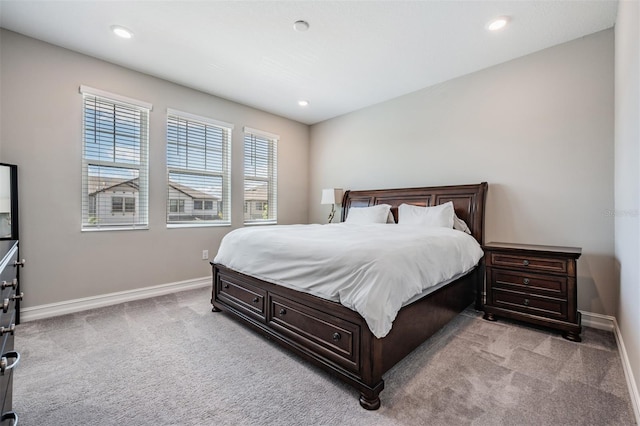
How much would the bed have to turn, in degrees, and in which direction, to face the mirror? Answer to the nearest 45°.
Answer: approximately 45° to its right

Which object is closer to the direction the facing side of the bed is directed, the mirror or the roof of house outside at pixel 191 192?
the mirror

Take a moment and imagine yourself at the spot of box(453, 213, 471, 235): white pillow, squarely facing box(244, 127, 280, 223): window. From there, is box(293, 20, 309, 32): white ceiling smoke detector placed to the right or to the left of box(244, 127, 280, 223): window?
left

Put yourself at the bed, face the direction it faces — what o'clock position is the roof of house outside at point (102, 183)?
The roof of house outside is roughly at 2 o'clock from the bed.

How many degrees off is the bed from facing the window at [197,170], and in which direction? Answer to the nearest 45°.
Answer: approximately 90° to its right

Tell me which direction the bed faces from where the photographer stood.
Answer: facing the viewer and to the left of the viewer

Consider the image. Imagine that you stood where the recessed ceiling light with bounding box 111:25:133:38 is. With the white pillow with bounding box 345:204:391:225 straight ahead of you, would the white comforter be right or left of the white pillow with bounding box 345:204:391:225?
right

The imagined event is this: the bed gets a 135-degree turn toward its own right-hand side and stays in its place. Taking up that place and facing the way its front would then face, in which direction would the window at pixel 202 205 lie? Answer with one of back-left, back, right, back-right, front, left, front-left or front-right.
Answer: front-left

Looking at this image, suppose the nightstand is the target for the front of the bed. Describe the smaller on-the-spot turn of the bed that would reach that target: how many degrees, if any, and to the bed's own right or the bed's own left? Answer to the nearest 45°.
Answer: approximately 135° to the bed's own left

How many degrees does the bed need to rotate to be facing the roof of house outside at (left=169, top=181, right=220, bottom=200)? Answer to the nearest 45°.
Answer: approximately 90° to its right

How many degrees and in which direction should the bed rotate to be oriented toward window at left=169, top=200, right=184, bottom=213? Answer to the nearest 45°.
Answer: approximately 90° to its right
